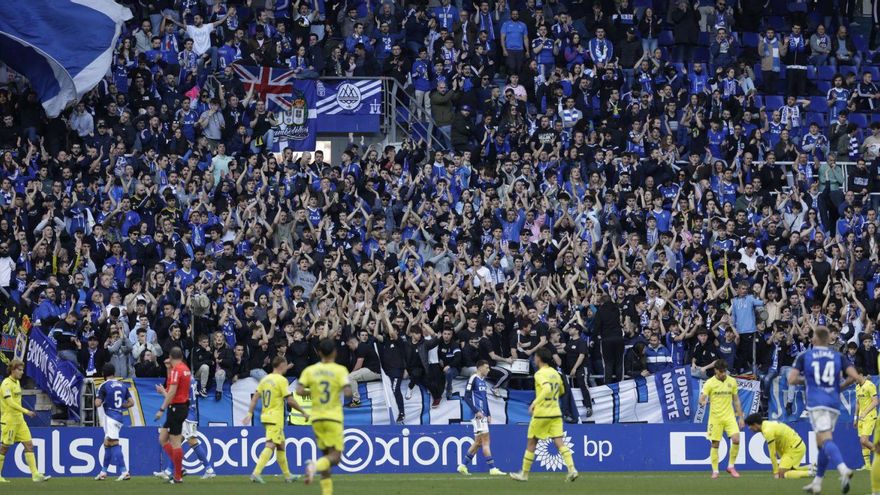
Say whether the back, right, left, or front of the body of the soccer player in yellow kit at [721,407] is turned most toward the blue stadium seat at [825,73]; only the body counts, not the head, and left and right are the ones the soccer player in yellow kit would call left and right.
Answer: back

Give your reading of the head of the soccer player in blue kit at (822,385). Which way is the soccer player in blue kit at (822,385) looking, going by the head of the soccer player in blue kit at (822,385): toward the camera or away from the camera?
away from the camera

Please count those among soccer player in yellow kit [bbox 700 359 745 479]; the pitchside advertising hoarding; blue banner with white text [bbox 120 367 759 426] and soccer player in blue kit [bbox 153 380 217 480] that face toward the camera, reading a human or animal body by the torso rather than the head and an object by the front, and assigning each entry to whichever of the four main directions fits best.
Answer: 3

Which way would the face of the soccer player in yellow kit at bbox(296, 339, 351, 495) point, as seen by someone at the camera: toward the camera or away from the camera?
away from the camera

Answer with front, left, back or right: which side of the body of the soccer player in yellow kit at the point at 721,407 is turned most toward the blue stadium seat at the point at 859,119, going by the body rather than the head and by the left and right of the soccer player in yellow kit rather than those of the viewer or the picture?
back
